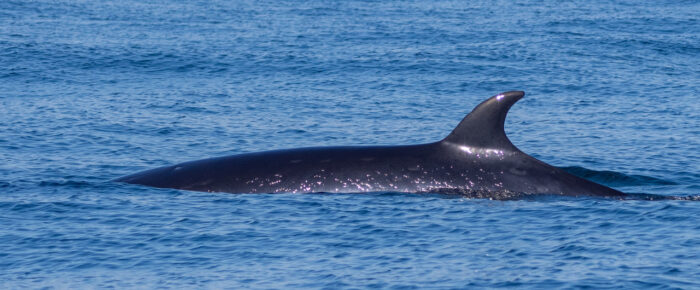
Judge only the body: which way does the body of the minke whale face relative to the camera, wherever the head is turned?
to the viewer's left
